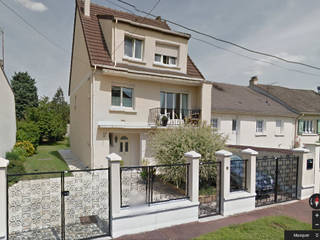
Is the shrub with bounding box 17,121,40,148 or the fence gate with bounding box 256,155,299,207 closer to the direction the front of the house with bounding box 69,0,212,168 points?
the fence gate

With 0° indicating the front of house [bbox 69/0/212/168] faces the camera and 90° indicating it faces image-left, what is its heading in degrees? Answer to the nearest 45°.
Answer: approximately 315°

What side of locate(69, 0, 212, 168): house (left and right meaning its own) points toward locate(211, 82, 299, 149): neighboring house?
left

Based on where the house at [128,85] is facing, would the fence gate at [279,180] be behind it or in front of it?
in front

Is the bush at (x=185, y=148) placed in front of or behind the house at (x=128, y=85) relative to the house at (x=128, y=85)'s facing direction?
in front
